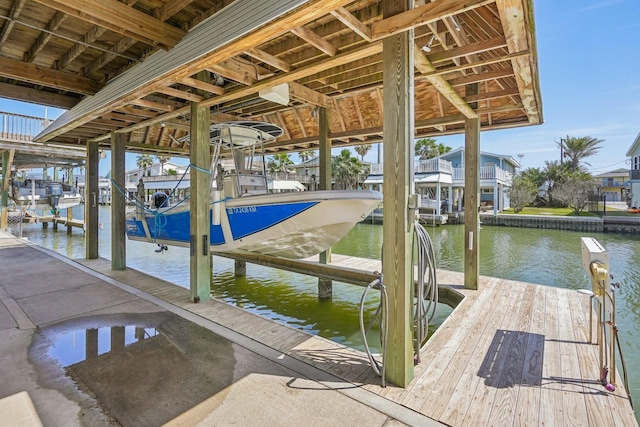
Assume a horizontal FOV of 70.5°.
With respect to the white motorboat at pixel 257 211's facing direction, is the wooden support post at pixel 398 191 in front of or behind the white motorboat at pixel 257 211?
in front

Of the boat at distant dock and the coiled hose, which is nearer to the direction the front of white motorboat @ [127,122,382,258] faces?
the coiled hose

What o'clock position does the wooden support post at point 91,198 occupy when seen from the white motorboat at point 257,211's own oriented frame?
The wooden support post is roughly at 6 o'clock from the white motorboat.

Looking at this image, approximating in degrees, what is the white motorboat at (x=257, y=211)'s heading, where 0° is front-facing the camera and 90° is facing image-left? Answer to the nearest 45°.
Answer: approximately 315°

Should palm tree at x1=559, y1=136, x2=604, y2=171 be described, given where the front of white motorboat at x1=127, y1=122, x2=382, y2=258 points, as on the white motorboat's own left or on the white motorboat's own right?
on the white motorboat's own left

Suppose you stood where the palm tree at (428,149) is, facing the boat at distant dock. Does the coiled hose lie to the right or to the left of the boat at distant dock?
left
